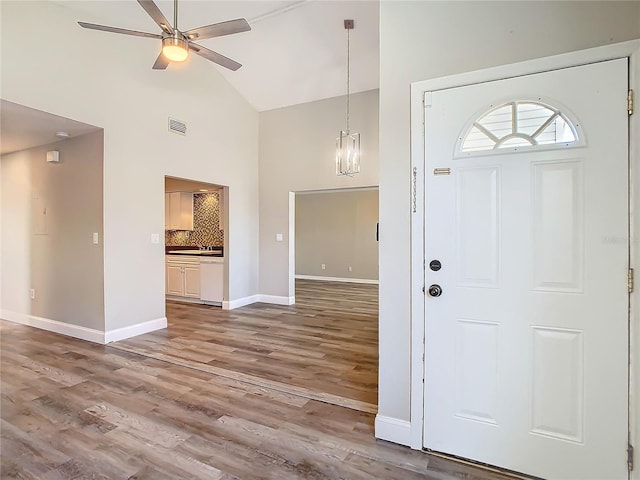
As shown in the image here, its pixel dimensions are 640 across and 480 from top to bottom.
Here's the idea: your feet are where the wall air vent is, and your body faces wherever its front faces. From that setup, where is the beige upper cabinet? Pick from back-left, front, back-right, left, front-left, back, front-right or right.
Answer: back-left

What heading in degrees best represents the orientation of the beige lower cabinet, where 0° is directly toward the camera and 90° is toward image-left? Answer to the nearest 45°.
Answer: approximately 0°

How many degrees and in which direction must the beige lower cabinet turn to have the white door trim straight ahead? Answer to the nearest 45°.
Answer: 0° — it already faces it

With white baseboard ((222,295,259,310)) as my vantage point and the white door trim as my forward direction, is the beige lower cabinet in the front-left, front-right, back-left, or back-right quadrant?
back-right

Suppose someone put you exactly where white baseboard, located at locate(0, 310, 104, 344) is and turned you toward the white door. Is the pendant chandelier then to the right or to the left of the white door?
left

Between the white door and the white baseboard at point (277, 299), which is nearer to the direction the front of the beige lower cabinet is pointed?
the white door

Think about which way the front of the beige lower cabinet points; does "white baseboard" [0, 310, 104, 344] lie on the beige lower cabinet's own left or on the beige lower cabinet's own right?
on the beige lower cabinet's own right

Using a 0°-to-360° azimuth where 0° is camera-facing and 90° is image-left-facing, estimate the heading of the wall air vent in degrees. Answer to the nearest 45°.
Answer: approximately 315°
